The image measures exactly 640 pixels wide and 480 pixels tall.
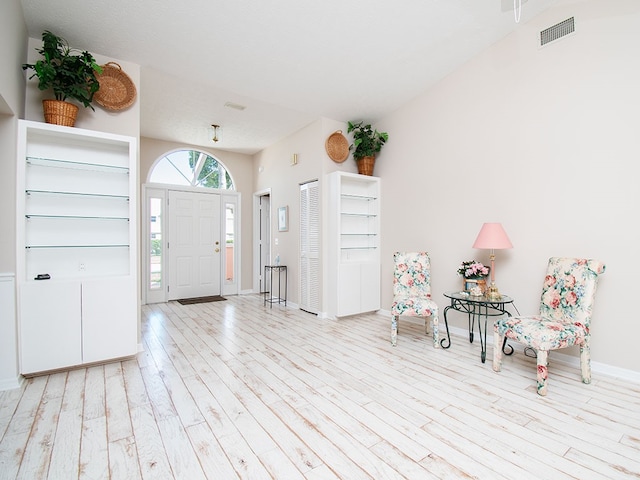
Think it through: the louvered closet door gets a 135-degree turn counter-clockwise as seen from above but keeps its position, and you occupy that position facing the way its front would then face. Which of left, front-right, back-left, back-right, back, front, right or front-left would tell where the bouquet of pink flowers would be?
front-right

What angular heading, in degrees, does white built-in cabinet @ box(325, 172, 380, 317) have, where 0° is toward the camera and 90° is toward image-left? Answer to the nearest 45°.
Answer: approximately 315°

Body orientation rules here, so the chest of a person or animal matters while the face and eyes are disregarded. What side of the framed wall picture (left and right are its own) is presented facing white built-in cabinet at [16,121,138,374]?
front

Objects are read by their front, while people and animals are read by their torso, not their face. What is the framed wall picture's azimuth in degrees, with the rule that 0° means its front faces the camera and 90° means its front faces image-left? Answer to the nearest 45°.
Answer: approximately 45°

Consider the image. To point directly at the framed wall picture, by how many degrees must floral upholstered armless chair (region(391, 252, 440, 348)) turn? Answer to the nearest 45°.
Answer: approximately 135° to its right

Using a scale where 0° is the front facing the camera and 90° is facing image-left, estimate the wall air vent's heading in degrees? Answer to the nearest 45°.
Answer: approximately 45°

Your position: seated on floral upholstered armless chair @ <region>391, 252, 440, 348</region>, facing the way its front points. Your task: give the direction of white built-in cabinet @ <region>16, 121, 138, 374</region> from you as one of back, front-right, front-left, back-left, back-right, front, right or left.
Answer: front-right

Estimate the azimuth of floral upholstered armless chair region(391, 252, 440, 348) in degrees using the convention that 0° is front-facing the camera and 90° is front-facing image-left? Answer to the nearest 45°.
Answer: approximately 0°

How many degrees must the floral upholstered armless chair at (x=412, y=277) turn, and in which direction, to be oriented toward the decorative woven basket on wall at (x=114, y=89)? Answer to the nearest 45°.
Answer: approximately 45° to its right

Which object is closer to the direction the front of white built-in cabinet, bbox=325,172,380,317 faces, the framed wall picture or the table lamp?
the table lamp
